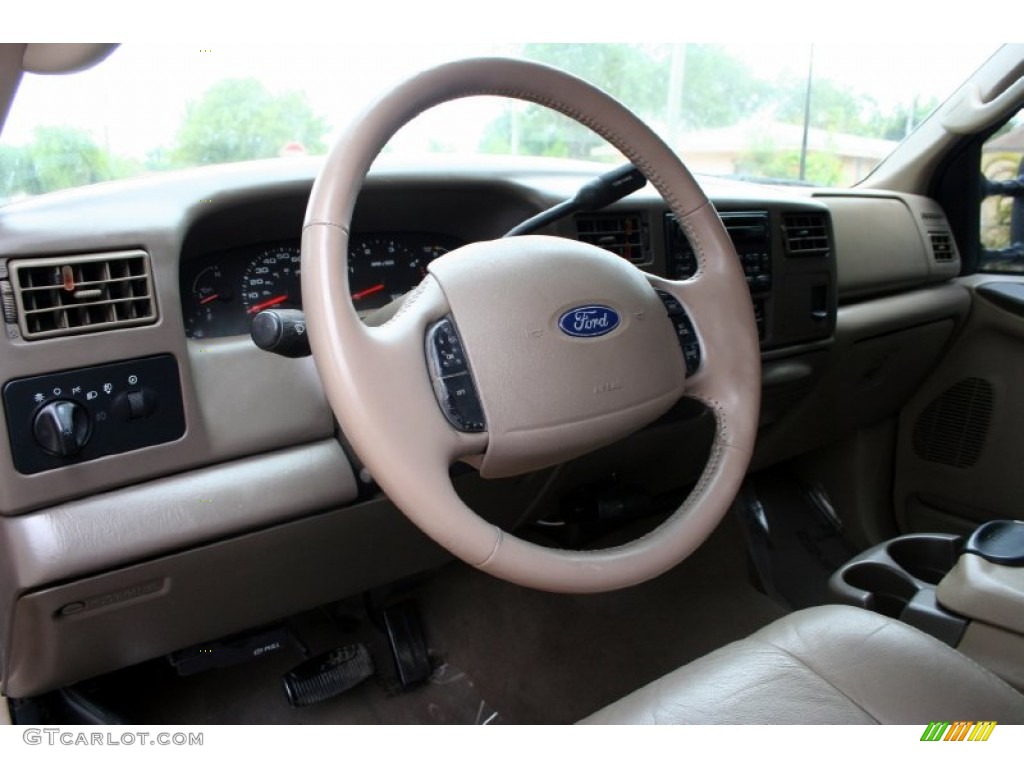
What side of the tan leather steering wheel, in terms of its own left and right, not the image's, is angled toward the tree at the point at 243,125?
back

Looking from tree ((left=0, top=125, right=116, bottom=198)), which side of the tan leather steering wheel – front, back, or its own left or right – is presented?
back

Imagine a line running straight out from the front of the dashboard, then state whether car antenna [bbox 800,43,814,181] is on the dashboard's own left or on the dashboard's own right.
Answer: on the dashboard's own left

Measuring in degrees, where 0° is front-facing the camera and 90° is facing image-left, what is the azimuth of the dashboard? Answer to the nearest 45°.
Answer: approximately 315°

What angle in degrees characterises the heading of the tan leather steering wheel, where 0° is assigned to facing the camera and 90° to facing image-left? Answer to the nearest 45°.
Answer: approximately 315°

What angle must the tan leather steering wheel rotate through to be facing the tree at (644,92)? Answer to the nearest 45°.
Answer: approximately 135° to its left
